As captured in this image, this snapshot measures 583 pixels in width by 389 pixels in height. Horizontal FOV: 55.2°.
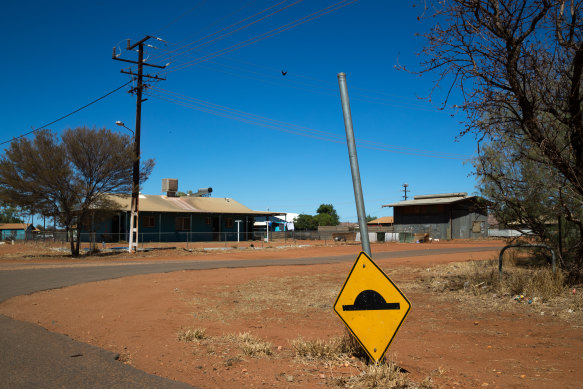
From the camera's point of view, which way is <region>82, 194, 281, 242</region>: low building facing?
toward the camera

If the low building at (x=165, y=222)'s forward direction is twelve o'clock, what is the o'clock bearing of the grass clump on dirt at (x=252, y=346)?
The grass clump on dirt is roughly at 12 o'clock from the low building.

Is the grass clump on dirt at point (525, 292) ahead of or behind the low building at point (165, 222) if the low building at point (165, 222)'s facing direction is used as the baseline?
ahead

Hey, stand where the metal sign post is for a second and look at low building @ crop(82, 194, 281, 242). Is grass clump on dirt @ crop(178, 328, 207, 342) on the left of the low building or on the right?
left

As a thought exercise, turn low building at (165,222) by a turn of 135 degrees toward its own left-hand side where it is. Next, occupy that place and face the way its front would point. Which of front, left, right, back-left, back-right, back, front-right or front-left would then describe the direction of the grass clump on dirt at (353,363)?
back-right

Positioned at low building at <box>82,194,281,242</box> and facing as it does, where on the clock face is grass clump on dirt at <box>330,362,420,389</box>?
The grass clump on dirt is roughly at 12 o'clock from the low building.

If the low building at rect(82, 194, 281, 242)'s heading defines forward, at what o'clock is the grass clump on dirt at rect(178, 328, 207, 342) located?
The grass clump on dirt is roughly at 12 o'clock from the low building.

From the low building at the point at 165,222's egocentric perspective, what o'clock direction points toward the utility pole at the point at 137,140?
The utility pole is roughly at 12 o'clock from the low building.

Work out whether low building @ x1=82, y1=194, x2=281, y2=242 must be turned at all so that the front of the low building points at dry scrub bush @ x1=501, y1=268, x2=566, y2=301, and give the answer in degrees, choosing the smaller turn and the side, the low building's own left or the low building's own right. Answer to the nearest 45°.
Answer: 0° — it already faces it

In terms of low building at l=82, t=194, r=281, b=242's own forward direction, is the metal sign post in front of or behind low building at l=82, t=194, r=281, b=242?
in front

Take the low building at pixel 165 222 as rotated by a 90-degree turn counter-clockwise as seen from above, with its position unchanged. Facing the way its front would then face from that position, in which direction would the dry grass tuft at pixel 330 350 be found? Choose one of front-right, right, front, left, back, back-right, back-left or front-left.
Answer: right
